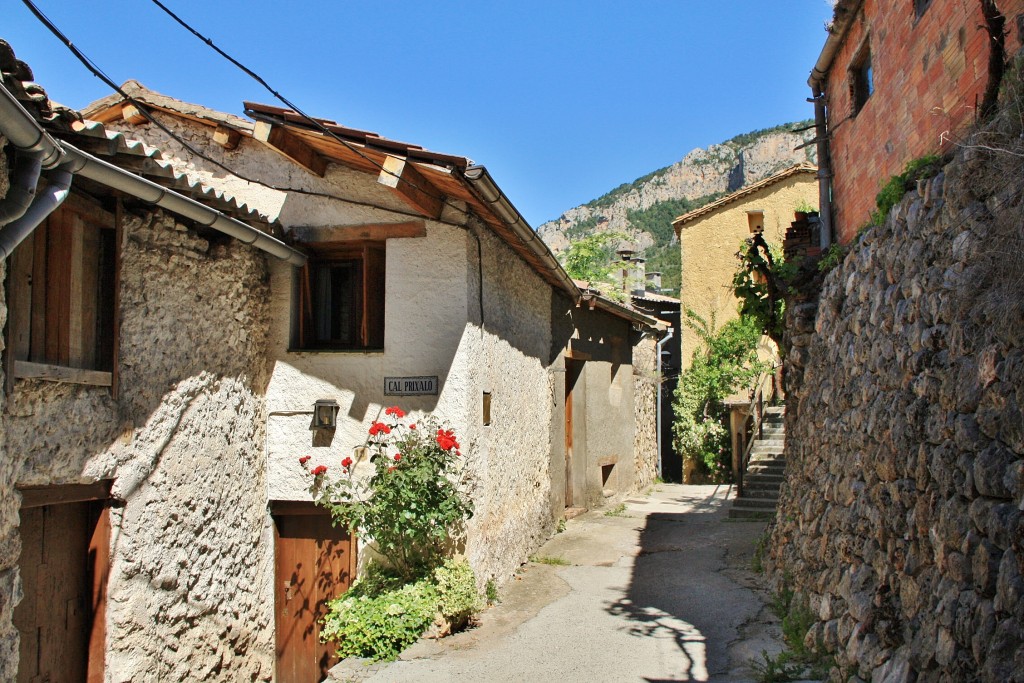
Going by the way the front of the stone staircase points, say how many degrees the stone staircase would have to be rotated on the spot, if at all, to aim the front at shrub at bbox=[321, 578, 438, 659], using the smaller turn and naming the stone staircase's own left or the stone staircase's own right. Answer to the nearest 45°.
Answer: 0° — it already faces it
